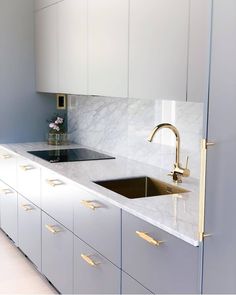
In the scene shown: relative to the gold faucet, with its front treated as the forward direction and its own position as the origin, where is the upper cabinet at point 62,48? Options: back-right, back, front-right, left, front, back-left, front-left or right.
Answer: right

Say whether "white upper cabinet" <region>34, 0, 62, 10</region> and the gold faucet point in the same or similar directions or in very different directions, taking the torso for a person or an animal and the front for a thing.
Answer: same or similar directions

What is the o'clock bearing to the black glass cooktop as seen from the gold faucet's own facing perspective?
The black glass cooktop is roughly at 3 o'clock from the gold faucet.

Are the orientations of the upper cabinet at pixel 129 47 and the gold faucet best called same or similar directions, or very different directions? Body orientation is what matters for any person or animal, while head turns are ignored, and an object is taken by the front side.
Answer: same or similar directions

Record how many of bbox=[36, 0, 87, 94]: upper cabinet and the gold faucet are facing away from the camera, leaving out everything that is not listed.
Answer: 0

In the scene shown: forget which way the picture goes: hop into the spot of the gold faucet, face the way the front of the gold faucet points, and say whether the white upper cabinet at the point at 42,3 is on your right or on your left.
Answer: on your right

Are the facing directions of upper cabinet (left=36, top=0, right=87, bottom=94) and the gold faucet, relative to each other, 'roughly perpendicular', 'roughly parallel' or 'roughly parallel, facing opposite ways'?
roughly parallel

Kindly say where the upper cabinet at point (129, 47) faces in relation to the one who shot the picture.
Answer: facing the viewer and to the left of the viewer
